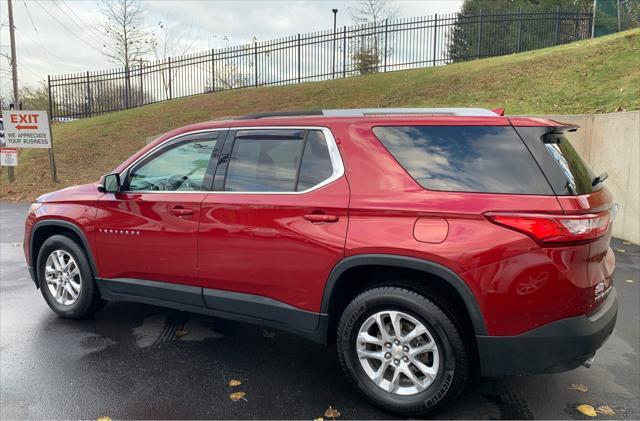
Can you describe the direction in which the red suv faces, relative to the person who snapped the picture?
facing away from the viewer and to the left of the viewer

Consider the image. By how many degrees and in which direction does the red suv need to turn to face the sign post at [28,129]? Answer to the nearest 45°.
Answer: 0° — it already faces it

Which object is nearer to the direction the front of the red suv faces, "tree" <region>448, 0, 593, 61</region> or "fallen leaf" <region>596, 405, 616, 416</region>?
the tree

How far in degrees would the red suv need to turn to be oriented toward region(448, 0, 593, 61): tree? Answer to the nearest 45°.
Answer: approximately 45° to its right

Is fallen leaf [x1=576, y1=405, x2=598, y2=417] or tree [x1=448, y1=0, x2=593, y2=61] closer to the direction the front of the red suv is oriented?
the tree
